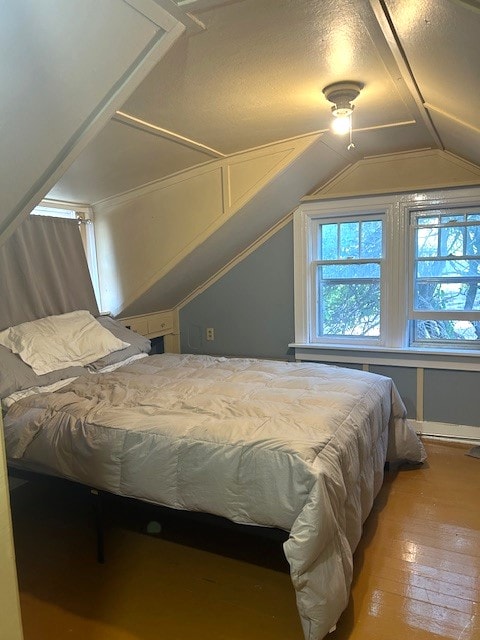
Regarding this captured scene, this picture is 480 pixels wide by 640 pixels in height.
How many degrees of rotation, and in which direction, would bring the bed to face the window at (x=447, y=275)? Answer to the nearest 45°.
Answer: approximately 90° to its left

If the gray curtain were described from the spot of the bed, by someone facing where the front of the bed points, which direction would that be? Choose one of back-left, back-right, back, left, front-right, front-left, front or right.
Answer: back

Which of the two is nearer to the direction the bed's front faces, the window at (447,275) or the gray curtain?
the window

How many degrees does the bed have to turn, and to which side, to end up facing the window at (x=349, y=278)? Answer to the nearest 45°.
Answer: approximately 90° to its left

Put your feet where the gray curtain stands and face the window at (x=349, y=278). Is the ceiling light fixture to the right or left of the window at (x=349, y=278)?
right

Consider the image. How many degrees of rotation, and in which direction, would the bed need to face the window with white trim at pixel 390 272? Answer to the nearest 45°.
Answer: approximately 90° to its left

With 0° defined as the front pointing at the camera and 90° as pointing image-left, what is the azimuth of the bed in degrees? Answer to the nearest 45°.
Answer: approximately 315°
